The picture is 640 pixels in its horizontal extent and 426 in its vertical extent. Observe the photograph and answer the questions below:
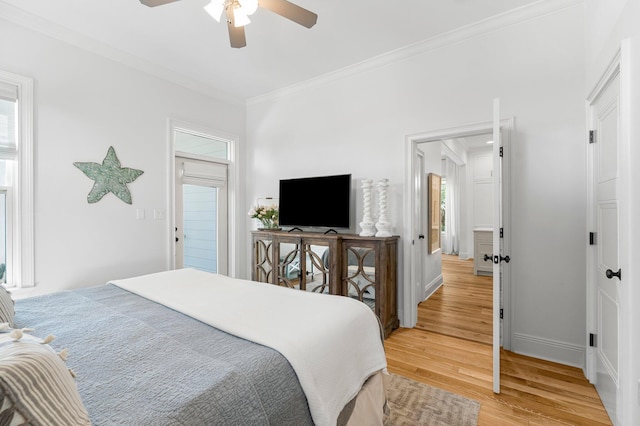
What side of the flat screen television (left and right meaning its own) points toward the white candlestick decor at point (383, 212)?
left

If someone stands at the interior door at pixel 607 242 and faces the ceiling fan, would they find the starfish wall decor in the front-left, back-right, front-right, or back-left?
front-right

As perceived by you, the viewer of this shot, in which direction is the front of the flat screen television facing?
facing the viewer and to the left of the viewer

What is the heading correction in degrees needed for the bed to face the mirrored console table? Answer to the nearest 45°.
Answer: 0° — it already faces it

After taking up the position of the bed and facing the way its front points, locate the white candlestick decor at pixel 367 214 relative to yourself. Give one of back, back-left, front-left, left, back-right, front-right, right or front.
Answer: front

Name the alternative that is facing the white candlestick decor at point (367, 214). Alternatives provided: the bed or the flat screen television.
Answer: the bed

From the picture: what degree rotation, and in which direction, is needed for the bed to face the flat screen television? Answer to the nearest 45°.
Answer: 0° — it already faces it

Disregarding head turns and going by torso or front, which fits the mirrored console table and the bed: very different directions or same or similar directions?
very different directions

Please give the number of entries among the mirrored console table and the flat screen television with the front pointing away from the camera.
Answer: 0

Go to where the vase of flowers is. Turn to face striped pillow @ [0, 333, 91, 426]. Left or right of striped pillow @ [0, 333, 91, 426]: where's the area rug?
left

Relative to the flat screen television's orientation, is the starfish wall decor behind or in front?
in front

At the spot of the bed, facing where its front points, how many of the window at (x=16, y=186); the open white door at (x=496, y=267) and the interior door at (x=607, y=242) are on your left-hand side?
1

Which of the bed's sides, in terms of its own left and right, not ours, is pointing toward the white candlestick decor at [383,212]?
front

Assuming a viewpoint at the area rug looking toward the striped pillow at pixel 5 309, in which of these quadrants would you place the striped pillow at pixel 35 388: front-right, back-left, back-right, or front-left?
front-left

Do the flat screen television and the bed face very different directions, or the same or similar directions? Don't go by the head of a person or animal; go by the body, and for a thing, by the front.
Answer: very different directions

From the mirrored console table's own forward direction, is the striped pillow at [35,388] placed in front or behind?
in front

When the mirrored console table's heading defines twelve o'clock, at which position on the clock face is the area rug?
The area rug is roughly at 10 o'clock from the mirrored console table.
